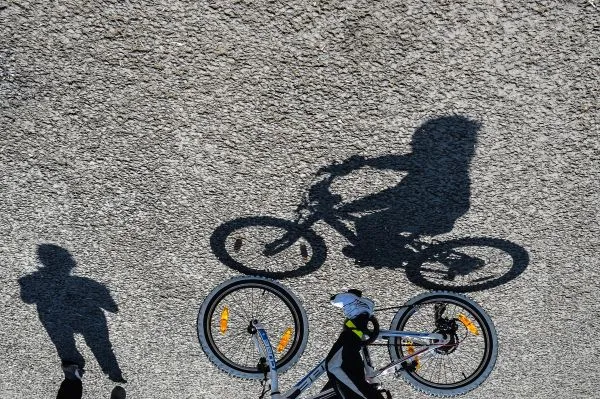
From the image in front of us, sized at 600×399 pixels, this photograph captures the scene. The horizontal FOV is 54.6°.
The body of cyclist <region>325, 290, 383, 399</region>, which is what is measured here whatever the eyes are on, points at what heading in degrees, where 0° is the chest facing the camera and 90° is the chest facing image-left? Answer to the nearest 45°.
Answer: approximately 90°

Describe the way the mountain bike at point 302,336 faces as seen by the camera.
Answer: facing to the left of the viewer
